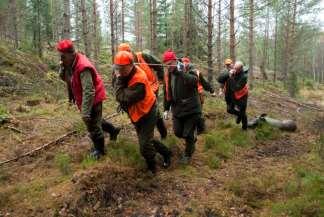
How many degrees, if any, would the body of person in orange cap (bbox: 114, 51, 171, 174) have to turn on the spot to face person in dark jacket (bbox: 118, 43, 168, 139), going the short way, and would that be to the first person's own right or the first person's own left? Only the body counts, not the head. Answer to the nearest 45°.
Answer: approximately 135° to the first person's own right

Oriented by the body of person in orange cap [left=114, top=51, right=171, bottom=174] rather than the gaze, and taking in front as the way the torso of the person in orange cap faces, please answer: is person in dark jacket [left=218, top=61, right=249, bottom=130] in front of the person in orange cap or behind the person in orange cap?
behind

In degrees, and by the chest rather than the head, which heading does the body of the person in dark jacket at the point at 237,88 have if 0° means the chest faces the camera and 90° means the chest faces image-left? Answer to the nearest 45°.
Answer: approximately 45°

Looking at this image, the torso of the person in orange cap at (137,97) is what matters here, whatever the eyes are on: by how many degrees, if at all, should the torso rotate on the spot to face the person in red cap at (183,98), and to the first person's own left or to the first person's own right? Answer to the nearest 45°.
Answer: approximately 180°

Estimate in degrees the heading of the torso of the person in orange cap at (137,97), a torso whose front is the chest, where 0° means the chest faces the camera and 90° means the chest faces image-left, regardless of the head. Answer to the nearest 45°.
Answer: approximately 45°

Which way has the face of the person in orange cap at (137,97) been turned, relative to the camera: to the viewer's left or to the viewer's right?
to the viewer's left
